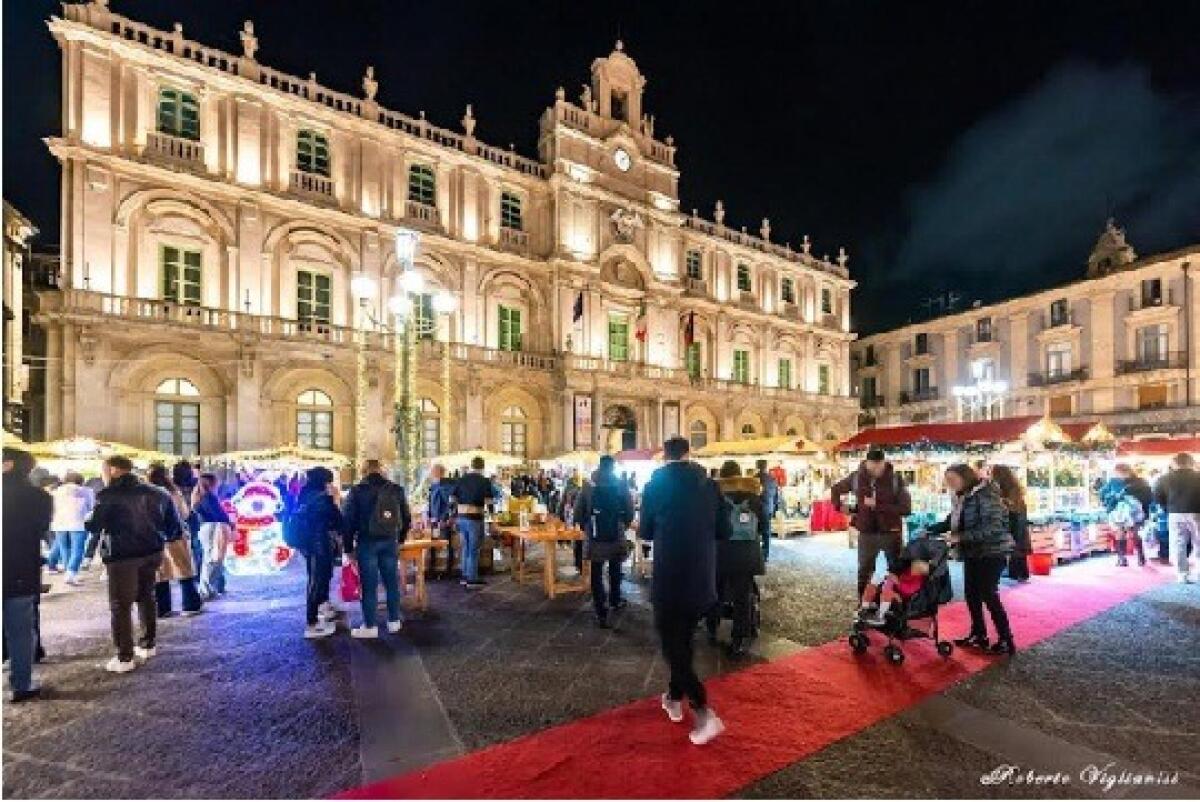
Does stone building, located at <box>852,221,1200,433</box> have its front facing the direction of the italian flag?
yes

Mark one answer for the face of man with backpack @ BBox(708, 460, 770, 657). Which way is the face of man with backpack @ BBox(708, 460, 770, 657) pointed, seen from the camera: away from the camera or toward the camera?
away from the camera

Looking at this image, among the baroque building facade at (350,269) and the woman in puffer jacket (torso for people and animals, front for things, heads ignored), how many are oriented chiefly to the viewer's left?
1

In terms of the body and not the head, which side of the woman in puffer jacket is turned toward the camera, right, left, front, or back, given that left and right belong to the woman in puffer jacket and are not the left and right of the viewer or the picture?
left

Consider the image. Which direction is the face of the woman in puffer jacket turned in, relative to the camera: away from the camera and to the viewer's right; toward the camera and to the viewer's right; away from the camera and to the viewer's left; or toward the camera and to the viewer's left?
toward the camera and to the viewer's left

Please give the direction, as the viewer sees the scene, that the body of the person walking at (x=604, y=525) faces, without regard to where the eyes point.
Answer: away from the camera

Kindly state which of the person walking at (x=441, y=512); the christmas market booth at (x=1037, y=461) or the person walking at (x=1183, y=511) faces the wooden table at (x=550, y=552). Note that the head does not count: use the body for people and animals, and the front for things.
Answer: the christmas market booth

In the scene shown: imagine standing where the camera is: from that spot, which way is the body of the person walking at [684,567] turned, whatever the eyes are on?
away from the camera

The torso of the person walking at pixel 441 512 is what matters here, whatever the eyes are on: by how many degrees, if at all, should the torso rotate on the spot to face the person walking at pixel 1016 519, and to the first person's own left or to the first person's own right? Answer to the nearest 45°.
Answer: approximately 135° to the first person's own right

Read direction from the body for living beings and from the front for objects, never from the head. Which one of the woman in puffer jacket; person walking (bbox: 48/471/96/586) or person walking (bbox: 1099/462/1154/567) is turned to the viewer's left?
the woman in puffer jacket

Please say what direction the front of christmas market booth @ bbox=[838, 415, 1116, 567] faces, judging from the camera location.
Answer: facing the viewer and to the left of the viewer

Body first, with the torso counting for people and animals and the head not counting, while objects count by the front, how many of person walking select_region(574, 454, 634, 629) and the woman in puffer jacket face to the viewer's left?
1
